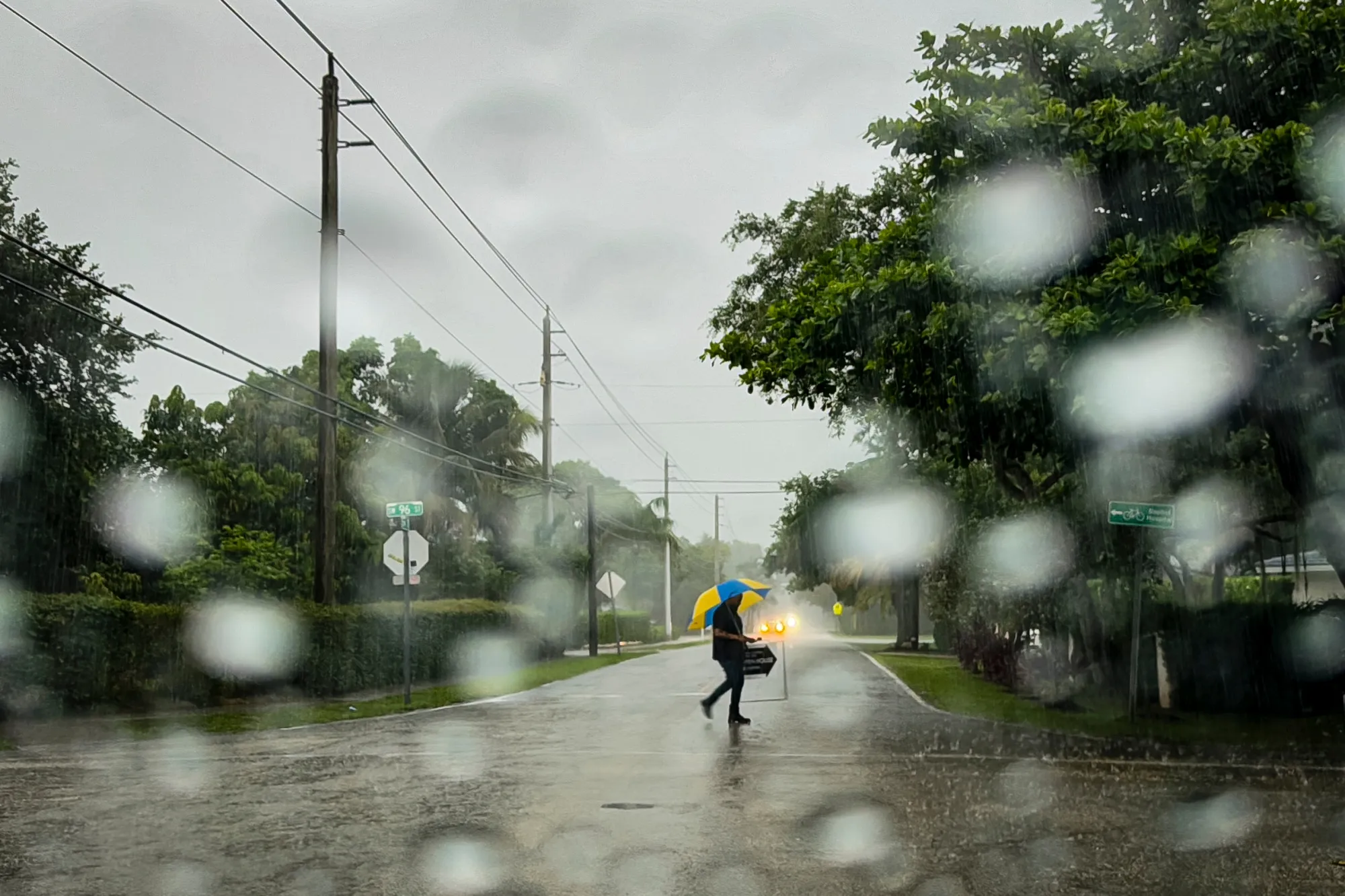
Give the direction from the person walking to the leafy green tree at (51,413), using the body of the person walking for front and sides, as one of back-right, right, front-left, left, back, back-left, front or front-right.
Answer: back-left

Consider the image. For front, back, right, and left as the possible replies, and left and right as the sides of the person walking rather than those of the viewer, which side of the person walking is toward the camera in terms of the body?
right

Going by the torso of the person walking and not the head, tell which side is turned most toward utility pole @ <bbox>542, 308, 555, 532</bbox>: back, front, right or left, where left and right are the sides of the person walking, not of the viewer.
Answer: left
